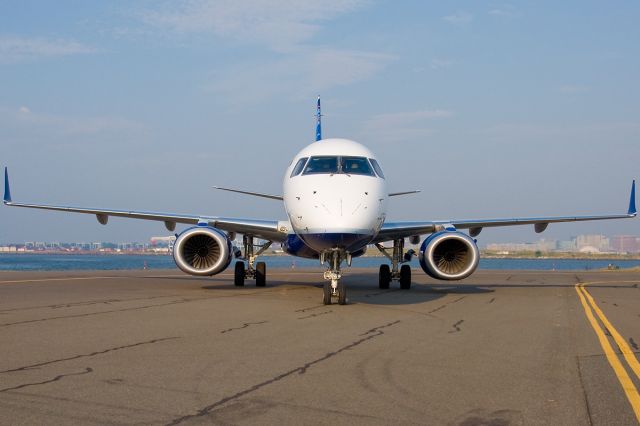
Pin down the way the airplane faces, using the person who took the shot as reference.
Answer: facing the viewer
